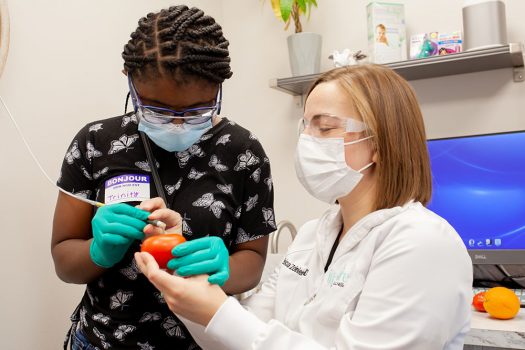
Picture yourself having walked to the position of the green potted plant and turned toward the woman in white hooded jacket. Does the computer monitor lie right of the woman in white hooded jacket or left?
left

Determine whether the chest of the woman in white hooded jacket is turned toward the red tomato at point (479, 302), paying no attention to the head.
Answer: no

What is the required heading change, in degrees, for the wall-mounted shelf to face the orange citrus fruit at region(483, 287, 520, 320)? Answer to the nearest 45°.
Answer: approximately 45° to its left

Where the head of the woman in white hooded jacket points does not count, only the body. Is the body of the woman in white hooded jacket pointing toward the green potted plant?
no

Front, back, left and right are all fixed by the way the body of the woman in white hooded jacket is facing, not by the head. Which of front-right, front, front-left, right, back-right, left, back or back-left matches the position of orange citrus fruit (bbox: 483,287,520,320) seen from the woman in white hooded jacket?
back

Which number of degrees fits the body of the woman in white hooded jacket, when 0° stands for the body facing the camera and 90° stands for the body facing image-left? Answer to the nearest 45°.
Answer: approximately 45°

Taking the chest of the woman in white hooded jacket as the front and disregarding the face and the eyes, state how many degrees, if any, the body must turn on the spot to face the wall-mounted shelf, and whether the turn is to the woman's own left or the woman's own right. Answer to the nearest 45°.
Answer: approximately 180°

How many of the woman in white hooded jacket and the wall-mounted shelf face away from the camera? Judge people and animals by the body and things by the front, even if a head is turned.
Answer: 0

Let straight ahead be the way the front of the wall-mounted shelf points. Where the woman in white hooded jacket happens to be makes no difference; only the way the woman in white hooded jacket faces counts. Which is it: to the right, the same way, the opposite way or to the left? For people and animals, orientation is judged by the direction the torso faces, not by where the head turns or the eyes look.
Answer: the same way

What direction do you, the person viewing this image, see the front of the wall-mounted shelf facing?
facing the viewer and to the left of the viewer
